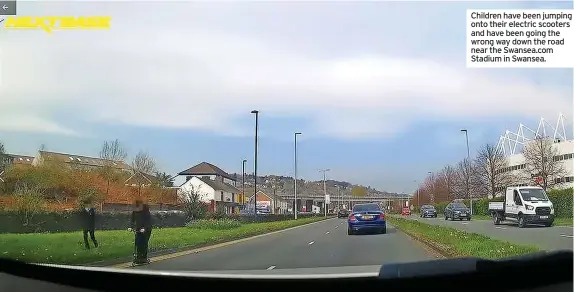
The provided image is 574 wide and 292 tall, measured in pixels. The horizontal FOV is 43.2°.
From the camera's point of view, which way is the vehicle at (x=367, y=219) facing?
away from the camera

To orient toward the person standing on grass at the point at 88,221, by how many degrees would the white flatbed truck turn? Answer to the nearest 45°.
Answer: approximately 45° to its right

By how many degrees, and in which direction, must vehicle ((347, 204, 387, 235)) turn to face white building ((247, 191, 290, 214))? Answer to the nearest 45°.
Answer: approximately 45° to its left

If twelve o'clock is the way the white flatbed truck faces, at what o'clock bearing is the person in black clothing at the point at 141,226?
The person in black clothing is roughly at 2 o'clock from the white flatbed truck.

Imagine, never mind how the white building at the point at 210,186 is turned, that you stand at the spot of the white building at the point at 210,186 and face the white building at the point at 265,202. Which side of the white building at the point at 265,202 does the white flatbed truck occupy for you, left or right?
right
